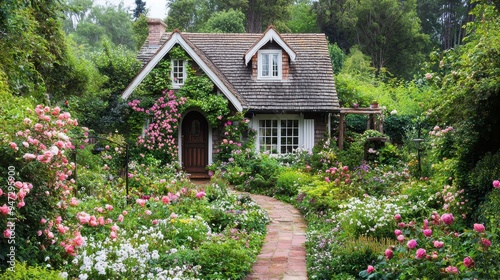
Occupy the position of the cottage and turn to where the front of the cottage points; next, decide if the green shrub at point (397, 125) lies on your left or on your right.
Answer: on your left

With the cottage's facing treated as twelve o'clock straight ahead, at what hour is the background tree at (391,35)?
The background tree is roughly at 7 o'clock from the cottage.

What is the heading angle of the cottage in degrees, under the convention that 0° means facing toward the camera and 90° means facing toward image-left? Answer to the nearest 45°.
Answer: approximately 0°

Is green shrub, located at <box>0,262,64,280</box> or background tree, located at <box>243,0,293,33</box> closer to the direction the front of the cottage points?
the green shrub

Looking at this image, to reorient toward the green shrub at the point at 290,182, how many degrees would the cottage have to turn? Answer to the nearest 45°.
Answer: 0° — it already faces it

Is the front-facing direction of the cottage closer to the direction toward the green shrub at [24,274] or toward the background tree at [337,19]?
the green shrub

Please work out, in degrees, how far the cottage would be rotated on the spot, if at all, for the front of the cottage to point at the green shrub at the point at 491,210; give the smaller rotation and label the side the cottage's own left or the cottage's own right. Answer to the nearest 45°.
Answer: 0° — it already faces it

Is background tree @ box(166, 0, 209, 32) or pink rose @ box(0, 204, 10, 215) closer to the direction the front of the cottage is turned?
the pink rose

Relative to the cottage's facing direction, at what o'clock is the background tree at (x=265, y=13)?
The background tree is roughly at 6 o'clock from the cottage.

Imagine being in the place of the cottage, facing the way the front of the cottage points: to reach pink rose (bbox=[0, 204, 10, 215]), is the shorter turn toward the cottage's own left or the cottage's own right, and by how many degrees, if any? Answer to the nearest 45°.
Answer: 0° — it already faces it
